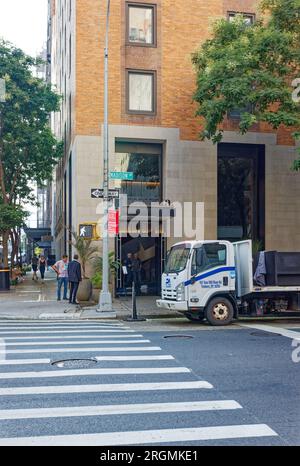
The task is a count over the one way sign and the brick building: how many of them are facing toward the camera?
2

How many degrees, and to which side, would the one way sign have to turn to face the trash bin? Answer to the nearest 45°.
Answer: approximately 135° to its right

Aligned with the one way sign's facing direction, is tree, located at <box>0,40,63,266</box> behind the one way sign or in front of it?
behind

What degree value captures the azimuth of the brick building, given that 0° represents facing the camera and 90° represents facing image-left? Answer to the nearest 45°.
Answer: approximately 0°

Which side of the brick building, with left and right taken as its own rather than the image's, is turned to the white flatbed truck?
front

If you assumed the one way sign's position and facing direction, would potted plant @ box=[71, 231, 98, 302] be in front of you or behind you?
behind

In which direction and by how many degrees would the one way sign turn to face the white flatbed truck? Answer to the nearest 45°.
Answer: approximately 45° to its left

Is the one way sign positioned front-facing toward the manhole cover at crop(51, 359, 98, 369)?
yes
